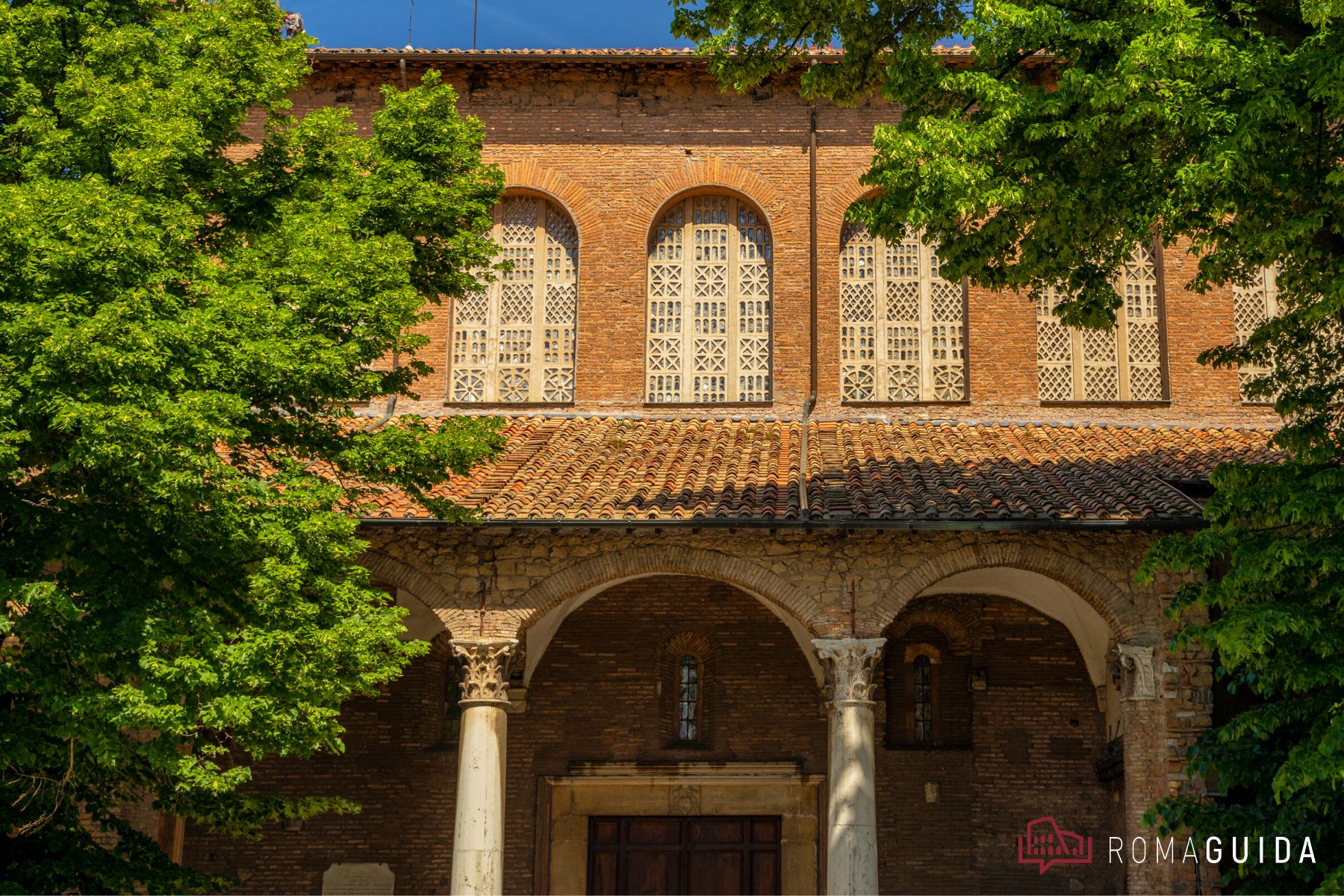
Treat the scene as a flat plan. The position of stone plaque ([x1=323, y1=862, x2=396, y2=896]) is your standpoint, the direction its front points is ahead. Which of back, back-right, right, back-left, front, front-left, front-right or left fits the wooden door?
left

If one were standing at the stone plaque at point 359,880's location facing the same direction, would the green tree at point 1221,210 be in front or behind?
in front

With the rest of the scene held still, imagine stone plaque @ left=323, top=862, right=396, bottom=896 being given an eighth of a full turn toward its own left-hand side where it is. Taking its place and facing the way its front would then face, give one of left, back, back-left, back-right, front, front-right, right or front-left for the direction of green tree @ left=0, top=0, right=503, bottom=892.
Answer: front-right

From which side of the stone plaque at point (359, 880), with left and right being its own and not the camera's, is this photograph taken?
front
